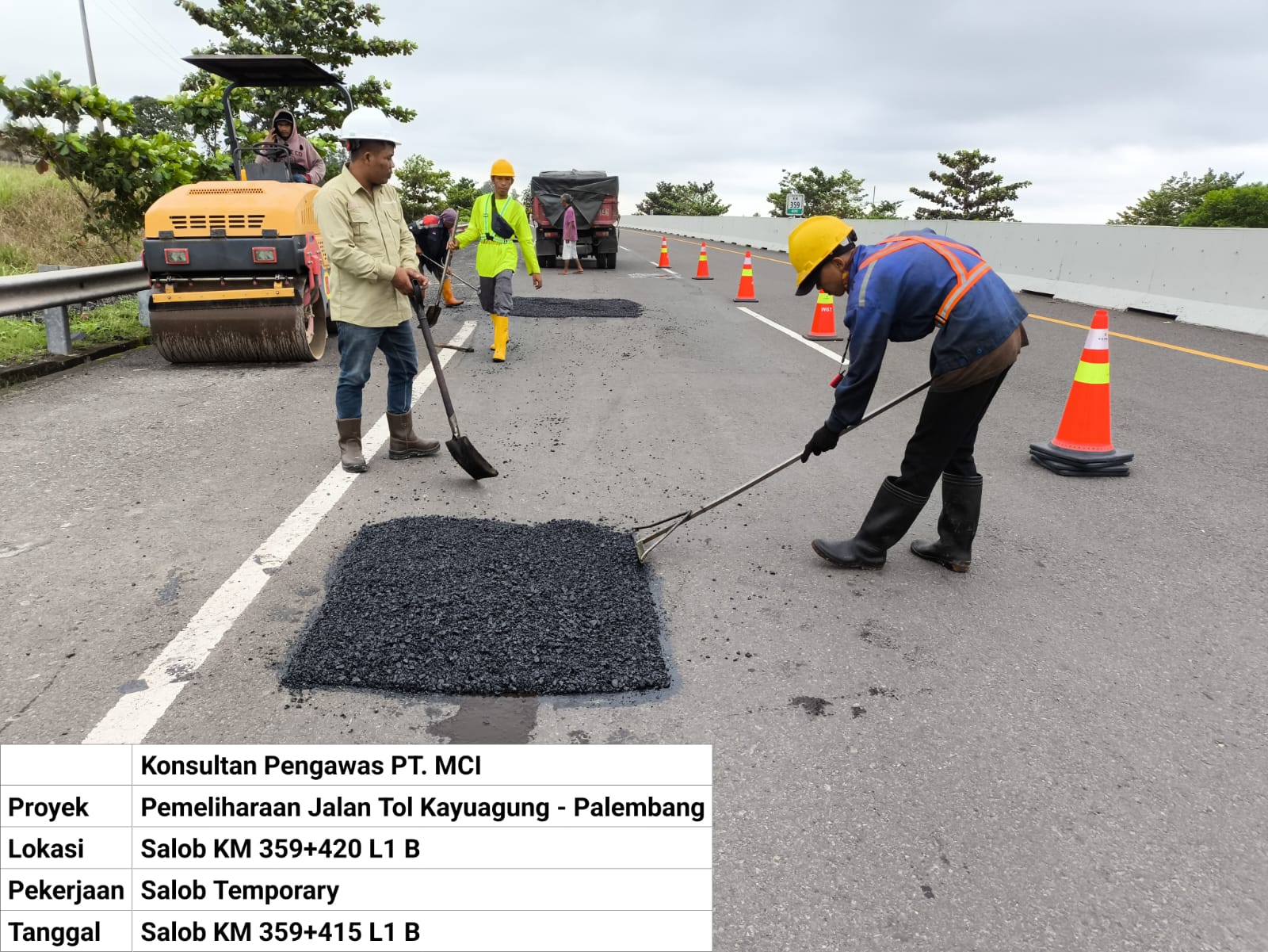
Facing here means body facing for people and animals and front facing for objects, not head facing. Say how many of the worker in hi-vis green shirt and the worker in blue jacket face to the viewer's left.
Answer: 1

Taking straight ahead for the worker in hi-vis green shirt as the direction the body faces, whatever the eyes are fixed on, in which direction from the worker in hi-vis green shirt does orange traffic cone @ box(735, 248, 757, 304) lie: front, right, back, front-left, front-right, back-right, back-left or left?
back-left

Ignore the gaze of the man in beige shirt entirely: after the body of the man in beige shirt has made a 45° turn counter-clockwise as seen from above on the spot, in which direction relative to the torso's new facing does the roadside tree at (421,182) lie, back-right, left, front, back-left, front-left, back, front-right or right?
left

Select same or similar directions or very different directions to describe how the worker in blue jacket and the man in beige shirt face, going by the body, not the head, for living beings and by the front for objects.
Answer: very different directions

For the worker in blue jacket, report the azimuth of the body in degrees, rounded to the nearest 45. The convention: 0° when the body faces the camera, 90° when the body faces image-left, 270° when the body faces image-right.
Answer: approximately 90°

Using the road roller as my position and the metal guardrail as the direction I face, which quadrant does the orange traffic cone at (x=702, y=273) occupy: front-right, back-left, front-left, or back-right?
back-right

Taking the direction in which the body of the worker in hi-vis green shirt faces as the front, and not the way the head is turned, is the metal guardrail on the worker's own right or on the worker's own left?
on the worker's own right

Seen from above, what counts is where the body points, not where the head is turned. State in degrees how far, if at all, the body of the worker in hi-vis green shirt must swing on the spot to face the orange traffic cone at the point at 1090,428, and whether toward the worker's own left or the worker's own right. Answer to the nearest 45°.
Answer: approximately 45° to the worker's own left

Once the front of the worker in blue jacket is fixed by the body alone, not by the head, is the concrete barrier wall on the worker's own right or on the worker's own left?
on the worker's own right

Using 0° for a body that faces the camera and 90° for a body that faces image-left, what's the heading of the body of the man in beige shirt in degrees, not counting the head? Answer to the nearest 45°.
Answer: approximately 315°
